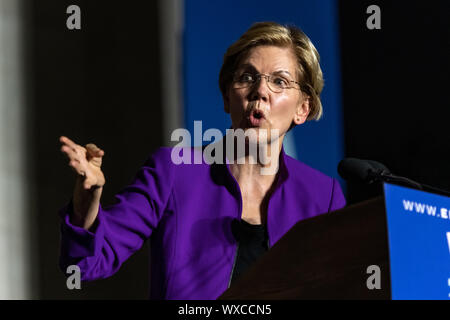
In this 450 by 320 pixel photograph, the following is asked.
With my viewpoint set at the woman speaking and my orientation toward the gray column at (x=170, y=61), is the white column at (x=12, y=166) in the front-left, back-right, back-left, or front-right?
front-left

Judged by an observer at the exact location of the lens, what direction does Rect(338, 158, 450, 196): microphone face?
facing to the left of the viewer

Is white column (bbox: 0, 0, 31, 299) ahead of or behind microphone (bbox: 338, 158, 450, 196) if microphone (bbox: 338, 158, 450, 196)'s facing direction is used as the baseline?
ahead

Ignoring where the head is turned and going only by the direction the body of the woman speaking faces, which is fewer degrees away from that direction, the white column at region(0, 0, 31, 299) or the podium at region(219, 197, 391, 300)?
the podium

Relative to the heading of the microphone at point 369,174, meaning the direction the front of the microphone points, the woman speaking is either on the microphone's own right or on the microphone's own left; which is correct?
on the microphone's own right

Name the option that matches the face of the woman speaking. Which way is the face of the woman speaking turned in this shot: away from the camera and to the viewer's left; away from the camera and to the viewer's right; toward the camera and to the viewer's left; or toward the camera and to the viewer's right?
toward the camera and to the viewer's left

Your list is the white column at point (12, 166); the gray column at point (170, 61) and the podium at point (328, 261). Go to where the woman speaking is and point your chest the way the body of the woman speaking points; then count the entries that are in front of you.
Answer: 1

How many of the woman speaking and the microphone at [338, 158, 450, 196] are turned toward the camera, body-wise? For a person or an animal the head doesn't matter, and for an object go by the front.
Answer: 1

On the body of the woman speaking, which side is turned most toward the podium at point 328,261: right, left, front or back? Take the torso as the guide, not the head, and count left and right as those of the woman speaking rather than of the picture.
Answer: front

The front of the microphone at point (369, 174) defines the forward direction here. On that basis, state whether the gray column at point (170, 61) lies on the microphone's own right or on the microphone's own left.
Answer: on the microphone's own right

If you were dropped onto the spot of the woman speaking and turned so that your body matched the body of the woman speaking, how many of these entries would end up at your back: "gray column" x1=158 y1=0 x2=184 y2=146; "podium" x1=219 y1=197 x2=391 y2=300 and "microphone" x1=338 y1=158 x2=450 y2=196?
1

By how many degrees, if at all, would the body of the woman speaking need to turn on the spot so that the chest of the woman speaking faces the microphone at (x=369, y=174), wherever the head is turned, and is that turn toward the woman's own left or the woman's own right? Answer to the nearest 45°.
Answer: approximately 45° to the woman's own left

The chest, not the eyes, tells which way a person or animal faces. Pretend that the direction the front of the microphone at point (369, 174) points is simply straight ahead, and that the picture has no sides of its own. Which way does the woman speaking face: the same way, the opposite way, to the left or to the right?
to the left

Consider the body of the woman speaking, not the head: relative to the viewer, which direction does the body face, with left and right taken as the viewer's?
facing the viewer

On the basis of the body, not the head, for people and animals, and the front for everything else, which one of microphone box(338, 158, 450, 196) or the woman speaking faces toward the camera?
the woman speaking

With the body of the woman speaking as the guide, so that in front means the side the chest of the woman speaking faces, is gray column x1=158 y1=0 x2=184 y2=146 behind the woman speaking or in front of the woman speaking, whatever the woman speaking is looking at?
behind
